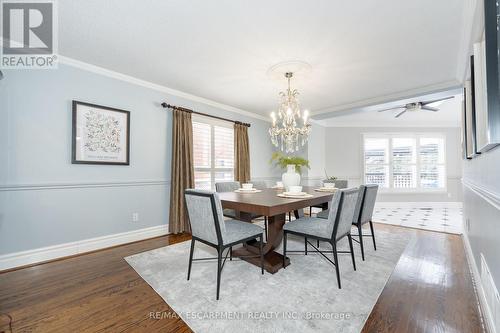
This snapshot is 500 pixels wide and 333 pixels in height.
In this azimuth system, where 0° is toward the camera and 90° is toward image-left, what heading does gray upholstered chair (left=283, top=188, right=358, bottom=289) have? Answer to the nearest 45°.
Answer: approximately 135°

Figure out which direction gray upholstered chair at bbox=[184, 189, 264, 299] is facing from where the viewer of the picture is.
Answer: facing away from the viewer and to the right of the viewer

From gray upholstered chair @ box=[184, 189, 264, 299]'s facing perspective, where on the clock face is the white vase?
The white vase is roughly at 12 o'clock from the gray upholstered chair.

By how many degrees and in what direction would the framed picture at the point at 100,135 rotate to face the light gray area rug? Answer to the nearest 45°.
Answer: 0° — it already faces it

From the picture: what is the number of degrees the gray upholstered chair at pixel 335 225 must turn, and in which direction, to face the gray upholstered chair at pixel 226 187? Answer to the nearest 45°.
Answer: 0° — it already faces it

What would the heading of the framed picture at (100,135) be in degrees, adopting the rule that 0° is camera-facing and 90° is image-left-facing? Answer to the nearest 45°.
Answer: approximately 315°

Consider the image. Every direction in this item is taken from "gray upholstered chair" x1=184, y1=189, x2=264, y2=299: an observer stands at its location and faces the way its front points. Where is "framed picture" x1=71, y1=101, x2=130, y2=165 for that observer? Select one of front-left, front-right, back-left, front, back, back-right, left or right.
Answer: left

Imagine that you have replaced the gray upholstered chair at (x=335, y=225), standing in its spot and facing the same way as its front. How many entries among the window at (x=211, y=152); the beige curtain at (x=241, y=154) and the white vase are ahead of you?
3

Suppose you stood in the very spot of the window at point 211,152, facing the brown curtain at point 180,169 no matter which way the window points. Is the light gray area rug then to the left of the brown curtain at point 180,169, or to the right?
left
